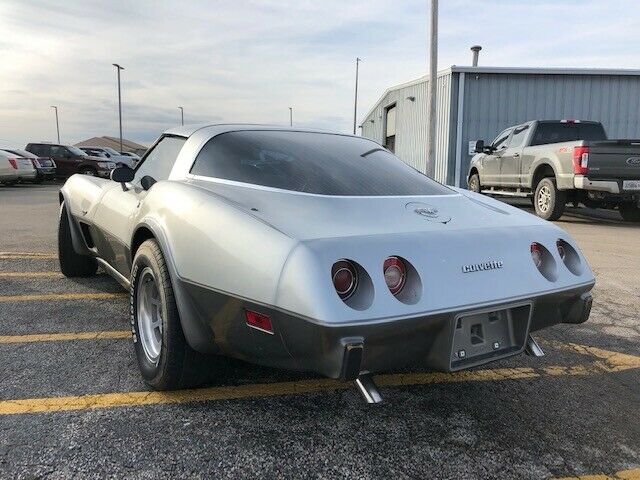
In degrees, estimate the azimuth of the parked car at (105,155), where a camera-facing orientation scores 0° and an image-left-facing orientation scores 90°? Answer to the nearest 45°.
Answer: approximately 315°

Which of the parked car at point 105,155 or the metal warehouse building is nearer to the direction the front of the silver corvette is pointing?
the parked car

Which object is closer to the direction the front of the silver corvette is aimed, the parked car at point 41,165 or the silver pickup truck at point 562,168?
the parked car

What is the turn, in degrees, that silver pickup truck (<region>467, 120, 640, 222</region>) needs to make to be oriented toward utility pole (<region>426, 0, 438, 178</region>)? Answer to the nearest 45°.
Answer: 0° — it already faces it

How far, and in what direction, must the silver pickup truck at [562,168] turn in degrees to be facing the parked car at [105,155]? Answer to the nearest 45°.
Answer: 0° — it already faces it

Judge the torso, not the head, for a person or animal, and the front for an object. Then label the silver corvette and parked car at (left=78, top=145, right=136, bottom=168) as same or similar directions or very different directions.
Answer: very different directions

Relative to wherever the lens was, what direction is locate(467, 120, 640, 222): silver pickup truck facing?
facing away from the viewer and to the left of the viewer

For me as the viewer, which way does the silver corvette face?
facing away from the viewer and to the left of the viewer
